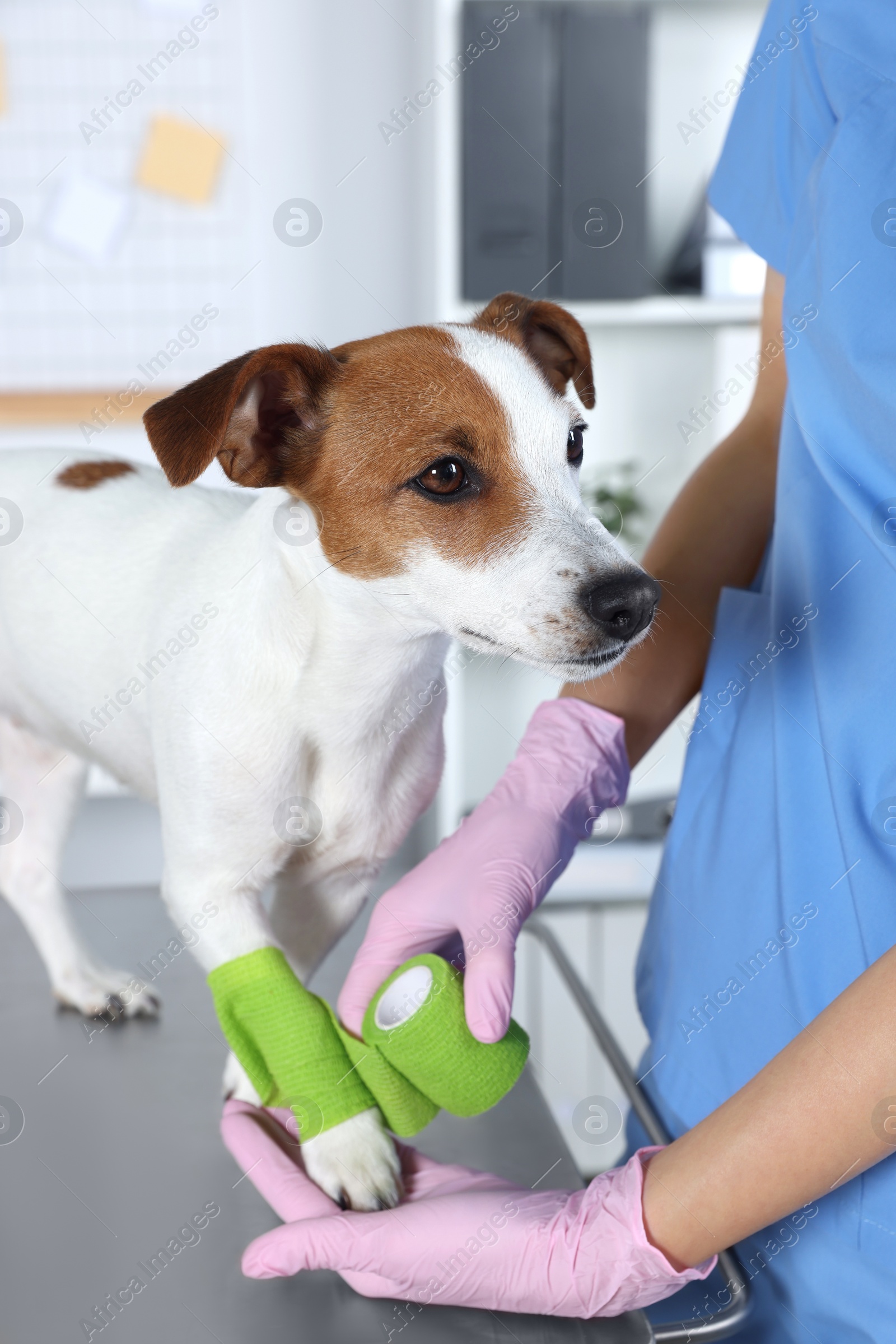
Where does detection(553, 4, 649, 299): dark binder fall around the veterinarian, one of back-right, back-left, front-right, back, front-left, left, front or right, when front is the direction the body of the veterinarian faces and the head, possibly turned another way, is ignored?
back-right

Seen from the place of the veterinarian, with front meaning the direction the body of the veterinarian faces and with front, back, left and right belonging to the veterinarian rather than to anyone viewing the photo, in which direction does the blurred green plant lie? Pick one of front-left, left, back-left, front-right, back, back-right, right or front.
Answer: back-right

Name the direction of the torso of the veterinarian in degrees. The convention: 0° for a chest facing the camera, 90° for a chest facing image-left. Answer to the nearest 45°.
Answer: approximately 45°

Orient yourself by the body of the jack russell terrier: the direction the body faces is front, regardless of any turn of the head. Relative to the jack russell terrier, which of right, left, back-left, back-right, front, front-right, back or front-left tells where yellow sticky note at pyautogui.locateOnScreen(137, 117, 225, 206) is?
back-left

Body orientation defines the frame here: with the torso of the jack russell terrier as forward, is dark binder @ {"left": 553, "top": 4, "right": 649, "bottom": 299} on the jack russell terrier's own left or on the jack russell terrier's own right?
on the jack russell terrier's own left

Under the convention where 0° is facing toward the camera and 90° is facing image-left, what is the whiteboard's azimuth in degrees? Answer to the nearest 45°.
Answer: approximately 0°

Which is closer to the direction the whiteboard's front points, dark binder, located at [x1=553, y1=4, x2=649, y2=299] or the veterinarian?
the veterinarian

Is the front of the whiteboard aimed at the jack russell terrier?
yes
